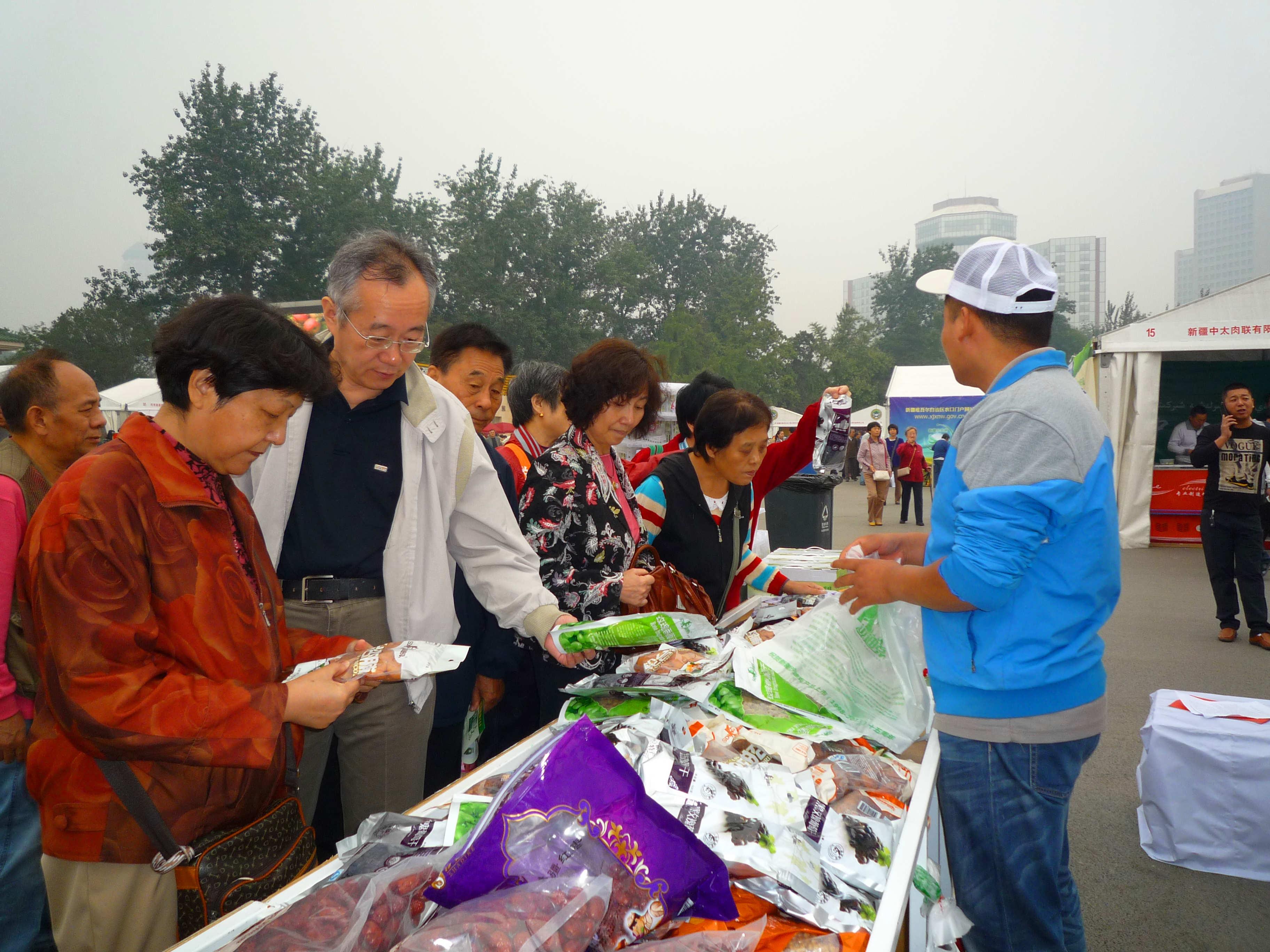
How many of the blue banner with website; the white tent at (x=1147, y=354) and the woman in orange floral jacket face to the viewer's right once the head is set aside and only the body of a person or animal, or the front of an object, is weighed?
1

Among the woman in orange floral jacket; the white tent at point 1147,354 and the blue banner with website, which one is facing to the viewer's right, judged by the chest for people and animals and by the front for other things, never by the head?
the woman in orange floral jacket

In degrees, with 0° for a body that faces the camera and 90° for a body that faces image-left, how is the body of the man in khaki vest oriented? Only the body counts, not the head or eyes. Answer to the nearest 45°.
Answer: approximately 270°

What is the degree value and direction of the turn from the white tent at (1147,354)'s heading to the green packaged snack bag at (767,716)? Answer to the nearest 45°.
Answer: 0° — it already faces it

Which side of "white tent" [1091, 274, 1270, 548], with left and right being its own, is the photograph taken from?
front

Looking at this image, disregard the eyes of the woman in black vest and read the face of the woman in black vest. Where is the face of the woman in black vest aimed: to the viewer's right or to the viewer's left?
to the viewer's right

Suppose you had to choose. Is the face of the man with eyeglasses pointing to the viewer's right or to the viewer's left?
to the viewer's right

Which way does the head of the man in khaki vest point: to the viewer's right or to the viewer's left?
to the viewer's right

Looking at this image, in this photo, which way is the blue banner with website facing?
toward the camera

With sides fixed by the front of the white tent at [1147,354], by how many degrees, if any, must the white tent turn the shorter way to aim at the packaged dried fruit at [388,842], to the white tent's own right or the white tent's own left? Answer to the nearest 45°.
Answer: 0° — it already faces it

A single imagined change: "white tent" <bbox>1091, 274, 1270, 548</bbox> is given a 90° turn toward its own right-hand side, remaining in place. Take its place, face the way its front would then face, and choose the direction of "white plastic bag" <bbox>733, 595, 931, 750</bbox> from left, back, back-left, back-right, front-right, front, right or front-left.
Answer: left

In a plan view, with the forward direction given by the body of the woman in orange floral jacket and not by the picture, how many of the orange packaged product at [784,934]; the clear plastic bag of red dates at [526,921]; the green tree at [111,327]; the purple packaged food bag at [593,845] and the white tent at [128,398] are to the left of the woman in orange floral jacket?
2

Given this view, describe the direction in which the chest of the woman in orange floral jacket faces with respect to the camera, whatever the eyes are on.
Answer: to the viewer's right
